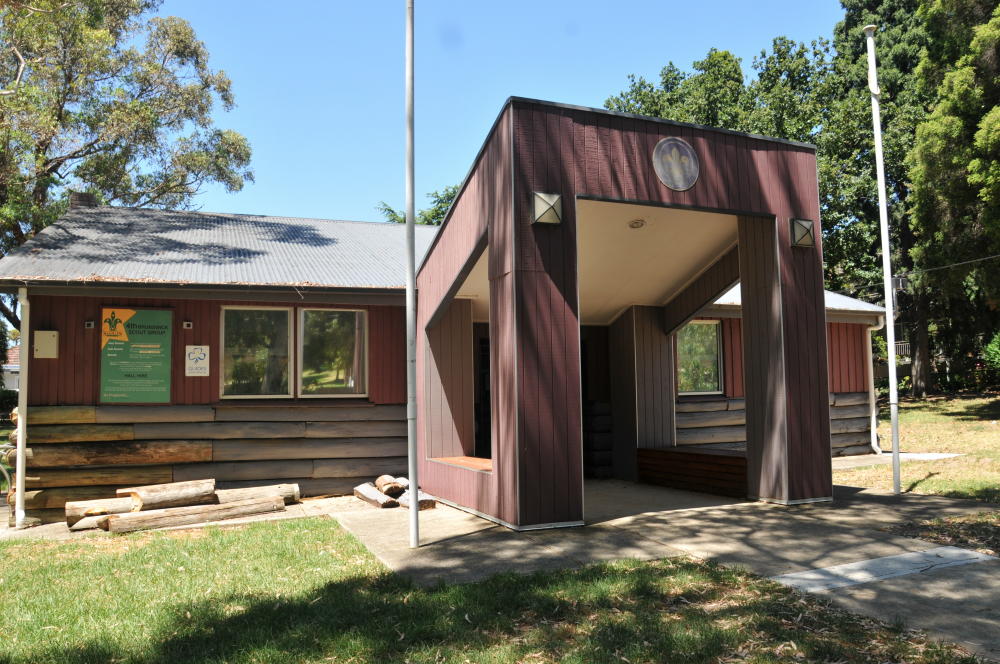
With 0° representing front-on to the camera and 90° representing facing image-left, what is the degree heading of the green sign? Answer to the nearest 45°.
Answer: approximately 0°

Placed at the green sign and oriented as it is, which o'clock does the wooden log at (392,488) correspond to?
The wooden log is roughly at 10 o'clock from the green sign.

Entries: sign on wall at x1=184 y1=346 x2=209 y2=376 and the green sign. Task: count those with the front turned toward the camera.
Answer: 2

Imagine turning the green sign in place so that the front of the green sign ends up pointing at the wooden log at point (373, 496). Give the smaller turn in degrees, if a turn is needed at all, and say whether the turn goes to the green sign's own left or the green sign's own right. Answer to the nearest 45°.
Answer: approximately 45° to the green sign's own left

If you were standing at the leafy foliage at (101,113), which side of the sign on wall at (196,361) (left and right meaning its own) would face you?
back

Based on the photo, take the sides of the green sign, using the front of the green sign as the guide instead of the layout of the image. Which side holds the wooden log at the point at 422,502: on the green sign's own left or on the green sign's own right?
on the green sign's own left

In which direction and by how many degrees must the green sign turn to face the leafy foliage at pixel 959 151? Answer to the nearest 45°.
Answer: approximately 90° to its left
